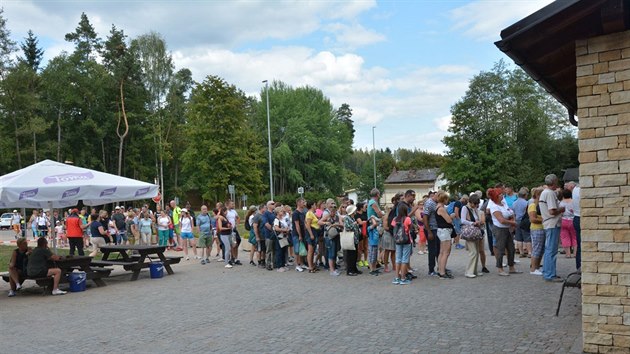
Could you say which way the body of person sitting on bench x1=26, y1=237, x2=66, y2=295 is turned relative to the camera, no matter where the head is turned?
to the viewer's right

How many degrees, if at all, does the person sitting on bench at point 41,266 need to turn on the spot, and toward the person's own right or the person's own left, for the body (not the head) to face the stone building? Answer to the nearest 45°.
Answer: approximately 45° to the person's own right

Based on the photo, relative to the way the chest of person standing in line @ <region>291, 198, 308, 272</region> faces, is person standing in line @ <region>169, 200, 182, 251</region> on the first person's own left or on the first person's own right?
on the first person's own left

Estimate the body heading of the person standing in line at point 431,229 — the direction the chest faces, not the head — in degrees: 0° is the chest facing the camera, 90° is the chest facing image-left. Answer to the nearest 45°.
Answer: approximately 270°
